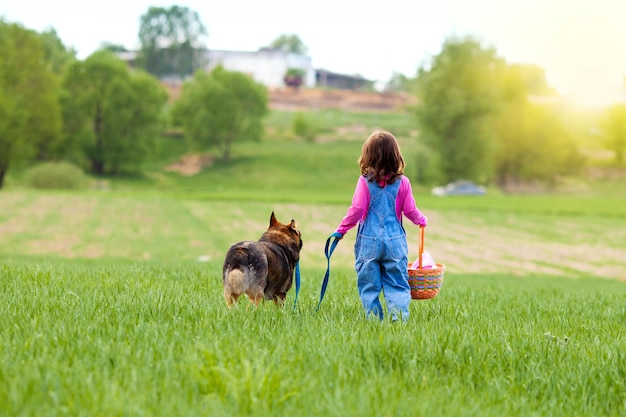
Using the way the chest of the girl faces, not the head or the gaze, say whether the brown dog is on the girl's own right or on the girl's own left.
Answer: on the girl's own left

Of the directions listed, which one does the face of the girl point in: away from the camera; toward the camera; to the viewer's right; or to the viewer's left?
away from the camera

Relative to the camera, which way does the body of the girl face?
away from the camera

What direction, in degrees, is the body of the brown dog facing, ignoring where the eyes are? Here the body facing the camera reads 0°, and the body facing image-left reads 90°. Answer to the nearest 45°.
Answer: approximately 225°
